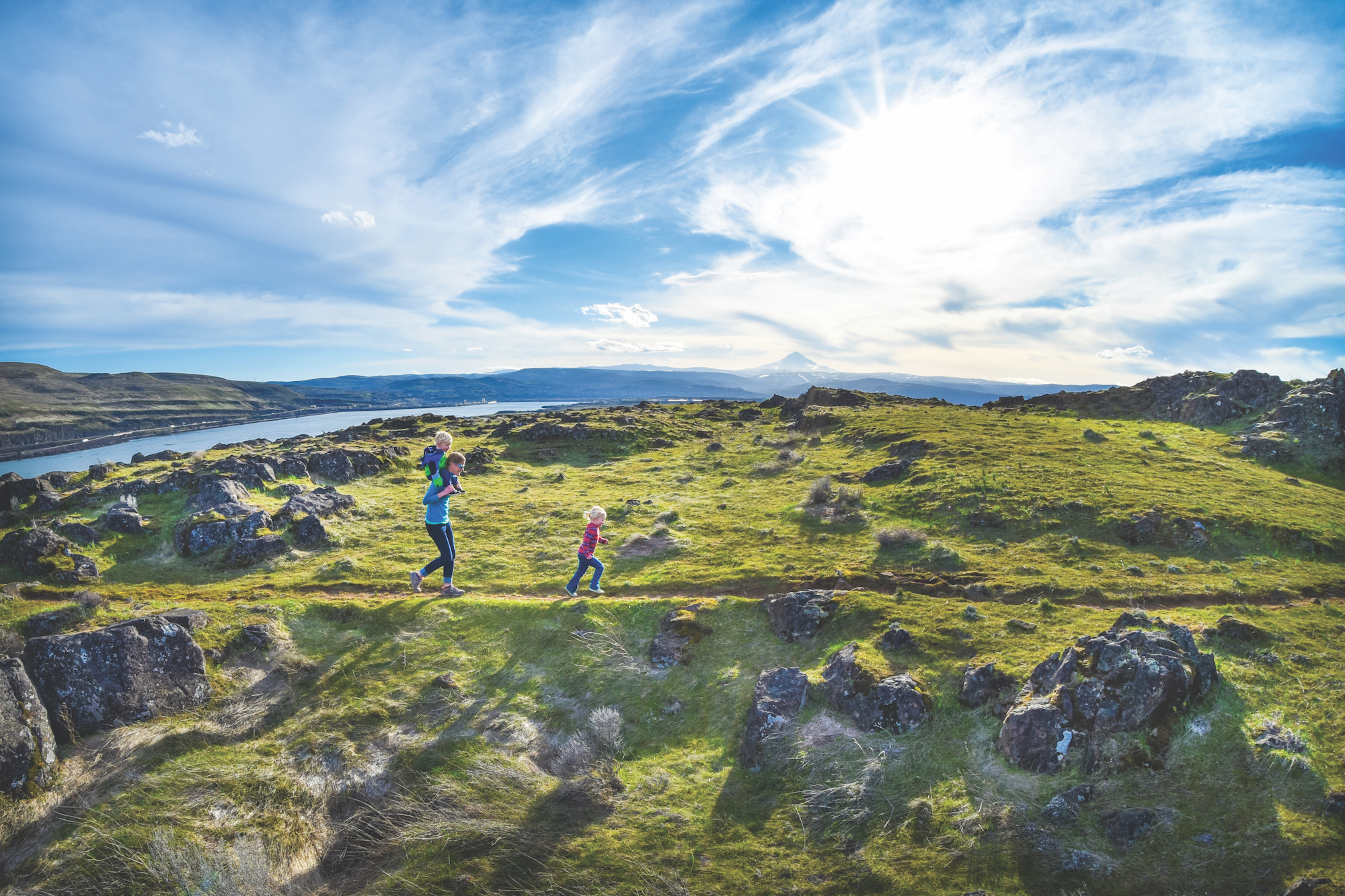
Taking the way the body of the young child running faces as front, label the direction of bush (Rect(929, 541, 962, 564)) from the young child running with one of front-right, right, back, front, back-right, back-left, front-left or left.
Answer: front

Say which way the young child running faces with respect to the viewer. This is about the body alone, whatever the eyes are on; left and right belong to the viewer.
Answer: facing to the right of the viewer

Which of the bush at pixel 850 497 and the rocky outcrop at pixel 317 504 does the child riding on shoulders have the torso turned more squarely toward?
the bush

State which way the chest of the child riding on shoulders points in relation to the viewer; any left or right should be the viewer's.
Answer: facing to the right of the viewer

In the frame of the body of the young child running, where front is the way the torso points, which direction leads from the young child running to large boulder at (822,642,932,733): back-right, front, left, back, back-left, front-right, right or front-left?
front-right

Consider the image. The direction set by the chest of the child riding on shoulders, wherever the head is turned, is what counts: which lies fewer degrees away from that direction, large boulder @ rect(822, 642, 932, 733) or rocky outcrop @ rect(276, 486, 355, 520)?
the large boulder
